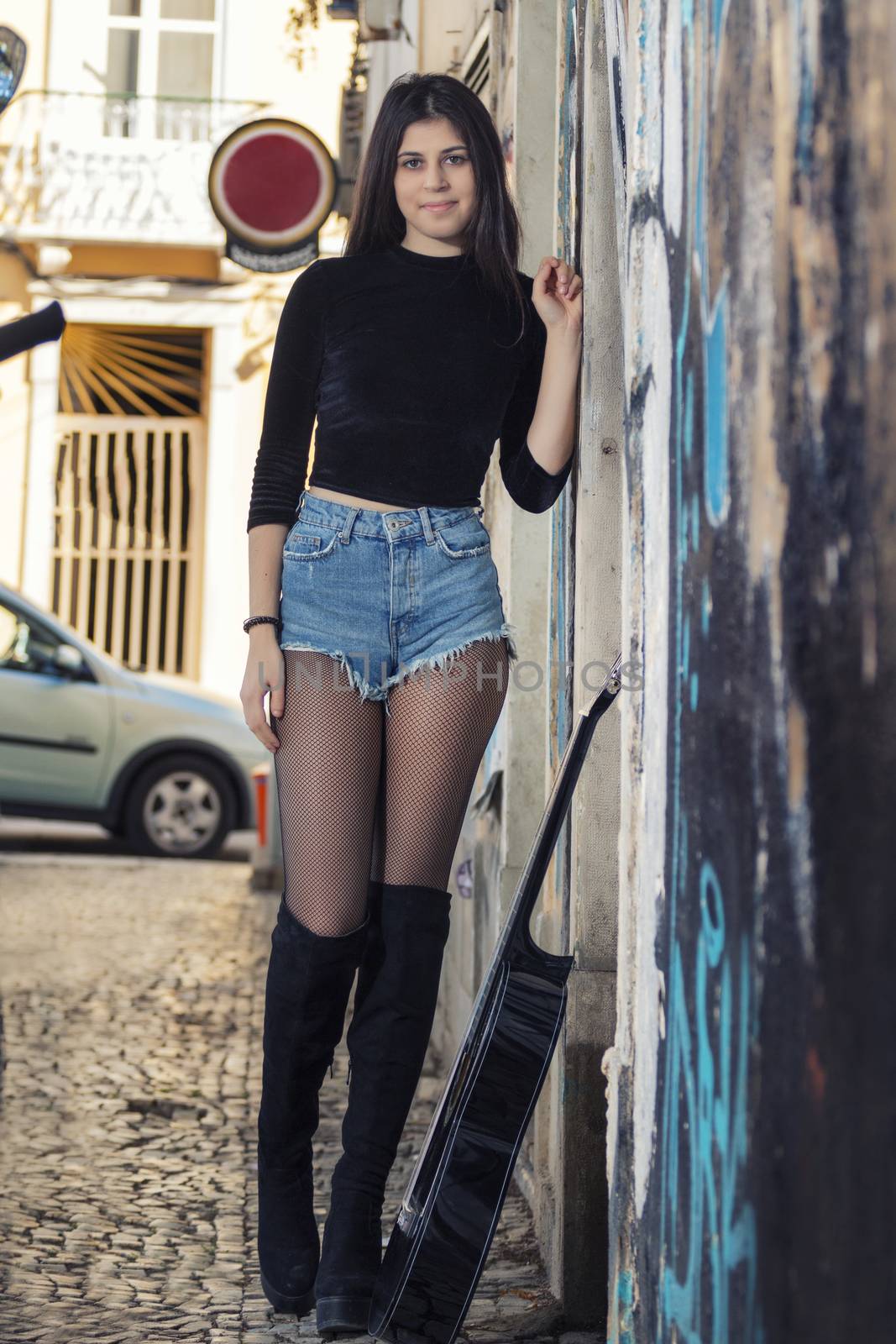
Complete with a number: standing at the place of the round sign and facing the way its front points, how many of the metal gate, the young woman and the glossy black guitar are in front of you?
2

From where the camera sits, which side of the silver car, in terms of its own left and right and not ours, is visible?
right

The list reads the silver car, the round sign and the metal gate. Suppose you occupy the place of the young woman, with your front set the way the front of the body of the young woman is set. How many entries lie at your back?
3

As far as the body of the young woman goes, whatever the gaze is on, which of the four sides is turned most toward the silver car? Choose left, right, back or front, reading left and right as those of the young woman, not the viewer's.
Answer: back

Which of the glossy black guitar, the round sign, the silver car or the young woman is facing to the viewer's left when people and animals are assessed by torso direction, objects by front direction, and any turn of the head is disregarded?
the glossy black guitar

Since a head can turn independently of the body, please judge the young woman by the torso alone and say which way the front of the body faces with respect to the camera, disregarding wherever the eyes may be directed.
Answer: toward the camera

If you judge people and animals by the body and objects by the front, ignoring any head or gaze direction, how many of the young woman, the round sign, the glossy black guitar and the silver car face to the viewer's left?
1

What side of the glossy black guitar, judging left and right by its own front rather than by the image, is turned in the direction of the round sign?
right

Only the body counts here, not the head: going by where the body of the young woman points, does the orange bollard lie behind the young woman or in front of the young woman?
behind
